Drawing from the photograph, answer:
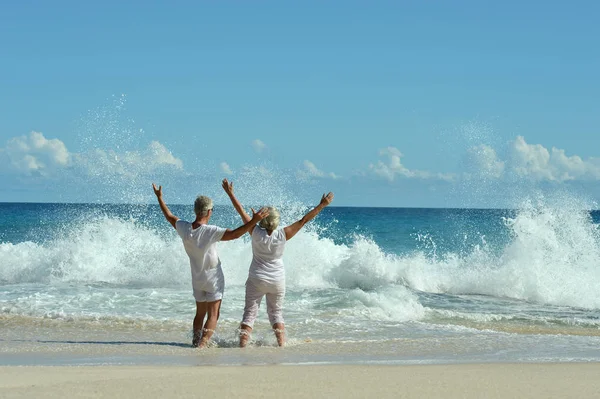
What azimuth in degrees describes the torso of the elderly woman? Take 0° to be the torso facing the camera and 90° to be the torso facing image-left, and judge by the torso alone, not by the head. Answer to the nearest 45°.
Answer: approximately 180°

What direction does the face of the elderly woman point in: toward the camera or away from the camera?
away from the camera
